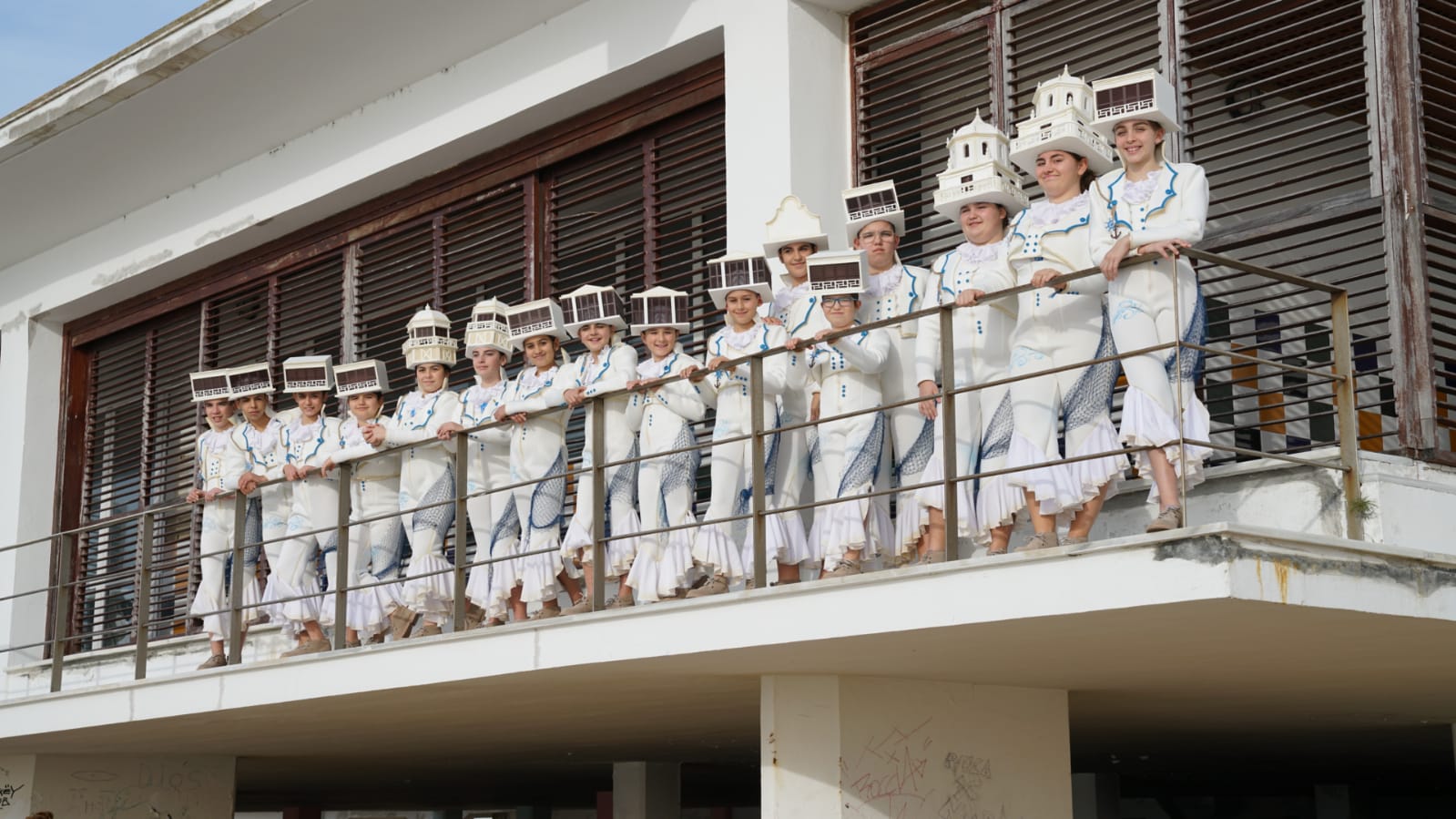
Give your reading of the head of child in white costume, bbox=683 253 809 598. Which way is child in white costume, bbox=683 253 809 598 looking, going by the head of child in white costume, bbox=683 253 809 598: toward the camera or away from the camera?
toward the camera

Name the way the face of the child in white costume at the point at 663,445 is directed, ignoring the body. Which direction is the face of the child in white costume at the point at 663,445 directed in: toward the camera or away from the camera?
toward the camera

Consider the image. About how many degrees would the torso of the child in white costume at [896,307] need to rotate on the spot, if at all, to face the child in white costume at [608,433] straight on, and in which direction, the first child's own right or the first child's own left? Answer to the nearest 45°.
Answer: approximately 90° to the first child's own right

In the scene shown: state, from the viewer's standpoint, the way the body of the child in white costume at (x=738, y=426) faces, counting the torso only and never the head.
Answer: toward the camera

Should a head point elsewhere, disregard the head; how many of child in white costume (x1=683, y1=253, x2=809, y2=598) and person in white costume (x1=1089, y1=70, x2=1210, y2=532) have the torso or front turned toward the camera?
2

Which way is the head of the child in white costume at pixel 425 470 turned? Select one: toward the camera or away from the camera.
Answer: toward the camera

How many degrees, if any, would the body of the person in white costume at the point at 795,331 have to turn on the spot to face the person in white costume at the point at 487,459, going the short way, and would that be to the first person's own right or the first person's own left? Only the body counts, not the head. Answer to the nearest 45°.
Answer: approximately 90° to the first person's own right

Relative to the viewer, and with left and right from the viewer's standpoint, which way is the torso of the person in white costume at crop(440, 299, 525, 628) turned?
facing the viewer and to the left of the viewer

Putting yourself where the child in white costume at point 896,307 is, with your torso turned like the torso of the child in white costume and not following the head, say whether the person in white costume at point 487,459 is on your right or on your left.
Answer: on your right

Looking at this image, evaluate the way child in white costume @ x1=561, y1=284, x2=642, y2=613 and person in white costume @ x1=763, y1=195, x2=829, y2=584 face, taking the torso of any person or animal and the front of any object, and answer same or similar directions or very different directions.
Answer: same or similar directions

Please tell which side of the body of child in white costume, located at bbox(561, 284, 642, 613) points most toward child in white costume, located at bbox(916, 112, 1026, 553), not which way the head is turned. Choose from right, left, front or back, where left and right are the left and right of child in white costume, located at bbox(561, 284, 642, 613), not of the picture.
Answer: left
